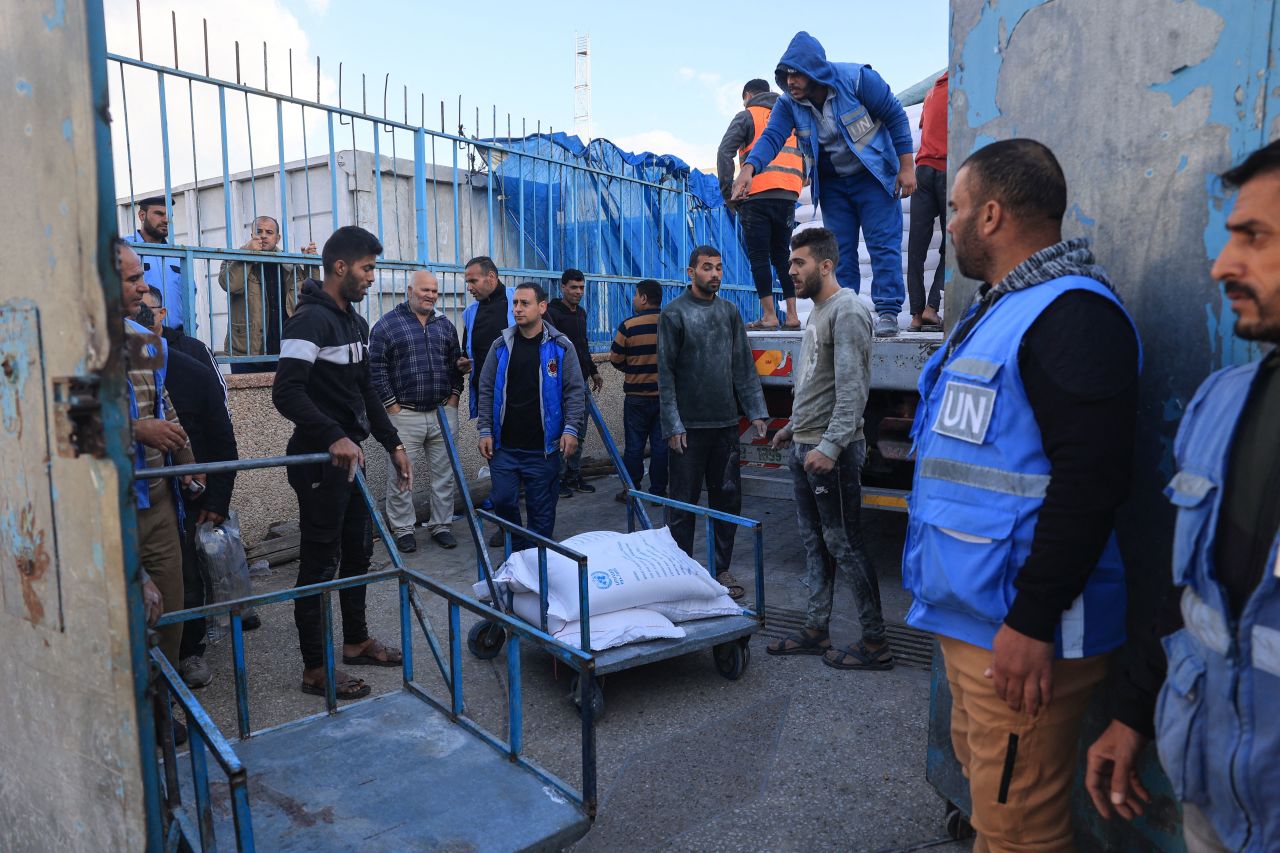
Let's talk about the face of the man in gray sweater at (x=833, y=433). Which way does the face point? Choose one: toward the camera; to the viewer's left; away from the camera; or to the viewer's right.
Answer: to the viewer's left

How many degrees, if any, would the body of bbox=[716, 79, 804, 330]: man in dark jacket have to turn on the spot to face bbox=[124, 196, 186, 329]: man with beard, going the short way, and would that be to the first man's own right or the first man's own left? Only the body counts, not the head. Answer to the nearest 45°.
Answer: approximately 45° to the first man's own left

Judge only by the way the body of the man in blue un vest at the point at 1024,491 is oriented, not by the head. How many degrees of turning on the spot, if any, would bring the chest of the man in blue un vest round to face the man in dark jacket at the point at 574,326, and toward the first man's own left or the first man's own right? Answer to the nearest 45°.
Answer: approximately 45° to the first man's own right

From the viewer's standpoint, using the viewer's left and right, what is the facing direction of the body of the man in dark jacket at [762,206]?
facing away from the viewer and to the left of the viewer

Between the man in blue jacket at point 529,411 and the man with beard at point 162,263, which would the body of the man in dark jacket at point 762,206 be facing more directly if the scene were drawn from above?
the man with beard

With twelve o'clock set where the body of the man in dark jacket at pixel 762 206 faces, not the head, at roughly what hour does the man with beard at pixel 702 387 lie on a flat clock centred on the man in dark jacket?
The man with beard is roughly at 8 o'clock from the man in dark jacket.

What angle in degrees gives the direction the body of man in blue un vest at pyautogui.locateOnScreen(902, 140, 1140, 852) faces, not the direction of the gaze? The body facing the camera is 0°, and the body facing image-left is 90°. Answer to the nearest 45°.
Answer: approximately 90°

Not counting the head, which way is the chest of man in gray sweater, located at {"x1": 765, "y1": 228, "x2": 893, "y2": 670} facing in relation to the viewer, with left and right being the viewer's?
facing to the left of the viewer

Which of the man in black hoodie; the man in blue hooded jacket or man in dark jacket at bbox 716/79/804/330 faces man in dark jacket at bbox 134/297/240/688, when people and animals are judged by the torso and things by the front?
the man in blue hooded jacket

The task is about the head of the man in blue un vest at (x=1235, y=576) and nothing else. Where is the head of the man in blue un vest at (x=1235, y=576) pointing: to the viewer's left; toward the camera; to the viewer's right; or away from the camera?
to the viewer's left
